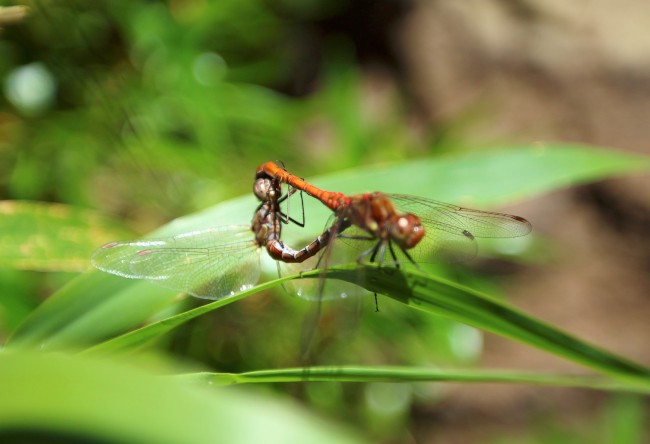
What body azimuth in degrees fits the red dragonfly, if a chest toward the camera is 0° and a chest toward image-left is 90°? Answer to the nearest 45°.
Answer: approximately 315°

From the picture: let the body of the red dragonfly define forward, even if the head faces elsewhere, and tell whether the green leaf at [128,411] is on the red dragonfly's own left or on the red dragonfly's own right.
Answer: on the red dragonfly's own right
